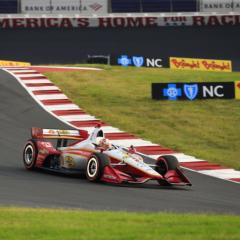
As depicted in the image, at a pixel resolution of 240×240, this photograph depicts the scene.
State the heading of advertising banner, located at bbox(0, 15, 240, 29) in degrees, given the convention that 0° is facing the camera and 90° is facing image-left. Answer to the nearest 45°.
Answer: approximately 0°

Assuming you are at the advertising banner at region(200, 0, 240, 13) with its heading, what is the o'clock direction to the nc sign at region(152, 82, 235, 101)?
The nc sign is roughly at 12 o'clock from the advertising banner.

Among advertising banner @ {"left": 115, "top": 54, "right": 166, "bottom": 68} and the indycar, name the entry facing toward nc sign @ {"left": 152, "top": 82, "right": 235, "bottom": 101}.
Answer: the advertising banner

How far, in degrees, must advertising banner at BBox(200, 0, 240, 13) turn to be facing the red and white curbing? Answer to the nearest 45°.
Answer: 0° — it already faces it

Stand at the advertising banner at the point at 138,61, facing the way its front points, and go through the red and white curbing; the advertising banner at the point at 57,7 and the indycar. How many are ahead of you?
2

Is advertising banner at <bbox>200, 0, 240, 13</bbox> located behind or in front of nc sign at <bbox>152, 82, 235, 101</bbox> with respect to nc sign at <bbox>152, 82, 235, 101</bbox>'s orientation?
behind

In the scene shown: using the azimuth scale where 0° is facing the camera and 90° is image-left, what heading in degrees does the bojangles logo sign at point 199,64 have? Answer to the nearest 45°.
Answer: approximately 0°
